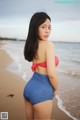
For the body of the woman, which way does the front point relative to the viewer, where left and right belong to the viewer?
facing away from the viewer and to the right of the viewer
